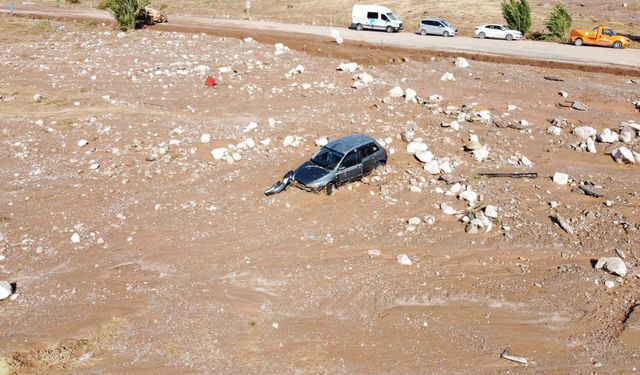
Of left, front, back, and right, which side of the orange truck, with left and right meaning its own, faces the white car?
back

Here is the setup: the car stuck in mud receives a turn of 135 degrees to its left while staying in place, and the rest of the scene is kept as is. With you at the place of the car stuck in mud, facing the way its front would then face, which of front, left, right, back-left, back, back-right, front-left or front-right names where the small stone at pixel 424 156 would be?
front-left

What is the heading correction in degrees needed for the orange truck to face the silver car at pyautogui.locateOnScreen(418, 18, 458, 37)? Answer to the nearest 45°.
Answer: approximately 180°

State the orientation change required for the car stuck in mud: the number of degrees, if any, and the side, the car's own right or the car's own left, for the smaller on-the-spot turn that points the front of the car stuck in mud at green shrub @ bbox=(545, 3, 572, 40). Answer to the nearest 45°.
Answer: approximately 180°

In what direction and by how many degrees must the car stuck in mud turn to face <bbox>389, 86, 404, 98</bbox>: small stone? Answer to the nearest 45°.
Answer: approximately 135° to its right

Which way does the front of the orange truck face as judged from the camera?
facing to the right of the viewer

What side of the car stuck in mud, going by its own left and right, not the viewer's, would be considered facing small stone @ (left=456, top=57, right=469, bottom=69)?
back

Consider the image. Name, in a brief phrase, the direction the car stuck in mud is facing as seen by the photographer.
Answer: facing the viewer and to the left of the viewer

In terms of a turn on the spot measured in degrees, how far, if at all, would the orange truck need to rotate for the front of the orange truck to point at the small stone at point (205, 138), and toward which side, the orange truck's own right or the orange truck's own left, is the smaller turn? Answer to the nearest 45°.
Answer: approximately 135° to the orange truck's own right

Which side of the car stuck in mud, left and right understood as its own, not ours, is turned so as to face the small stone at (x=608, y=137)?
back

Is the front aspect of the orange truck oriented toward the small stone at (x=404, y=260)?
no

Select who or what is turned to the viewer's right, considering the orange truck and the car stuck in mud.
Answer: the orange truck

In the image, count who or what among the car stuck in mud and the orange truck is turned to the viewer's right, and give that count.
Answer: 1

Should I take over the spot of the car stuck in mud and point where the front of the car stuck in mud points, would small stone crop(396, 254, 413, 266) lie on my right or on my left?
on my left

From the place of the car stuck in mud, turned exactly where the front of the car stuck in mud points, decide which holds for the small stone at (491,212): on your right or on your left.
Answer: on your left

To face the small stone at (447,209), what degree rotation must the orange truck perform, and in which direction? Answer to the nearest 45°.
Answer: approximately 90° to its right

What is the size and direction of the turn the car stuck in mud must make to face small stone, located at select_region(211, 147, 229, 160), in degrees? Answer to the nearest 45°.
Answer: approximately 90° to its right
